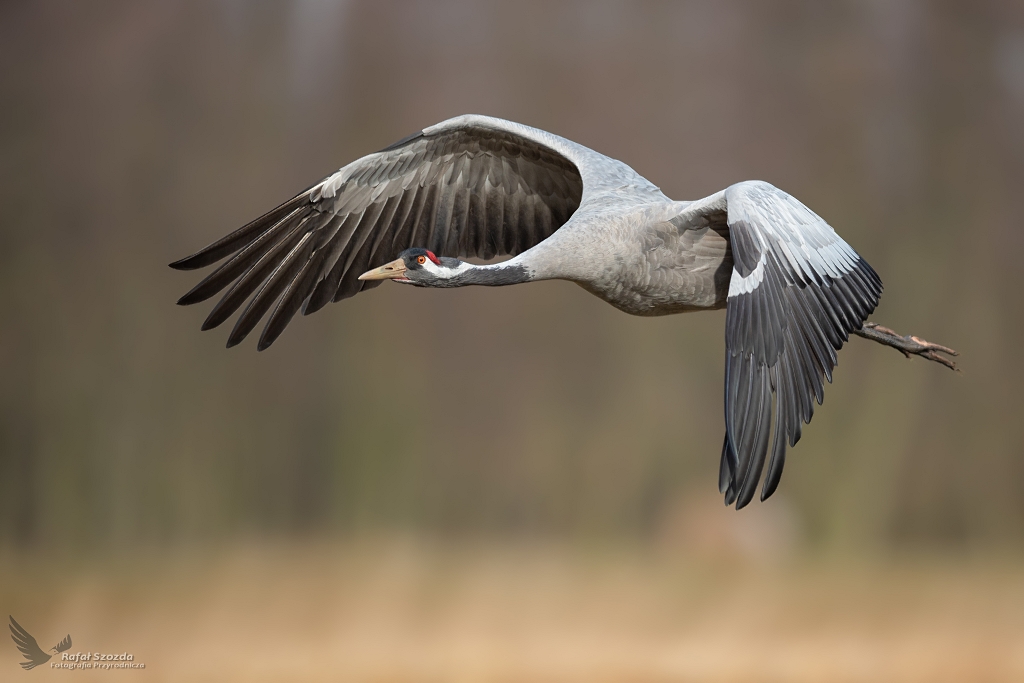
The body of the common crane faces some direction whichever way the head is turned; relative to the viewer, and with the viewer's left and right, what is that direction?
facing the viewer and to the left of the viewer
